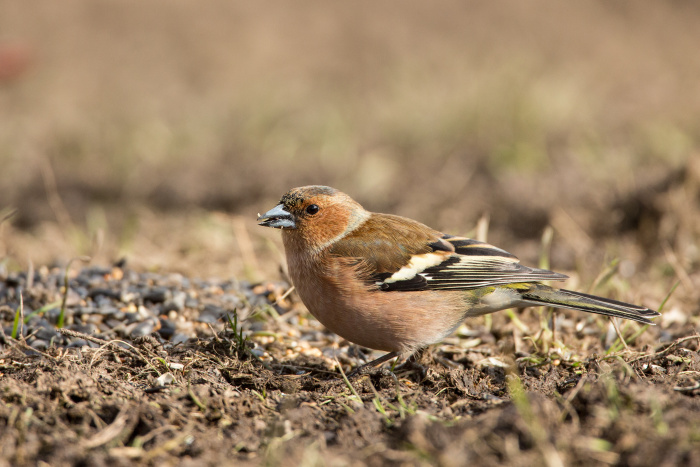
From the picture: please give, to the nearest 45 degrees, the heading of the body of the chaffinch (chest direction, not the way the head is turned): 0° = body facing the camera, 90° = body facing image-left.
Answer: approximately 90°
